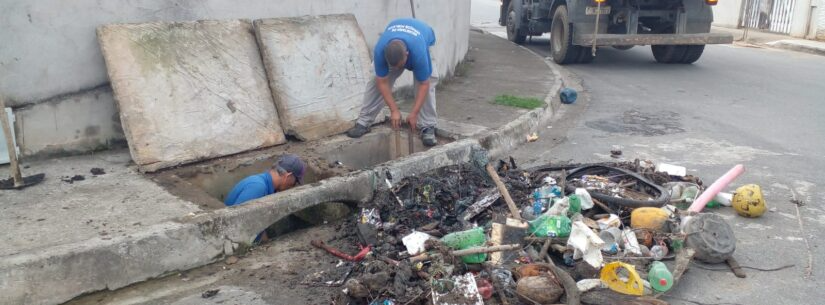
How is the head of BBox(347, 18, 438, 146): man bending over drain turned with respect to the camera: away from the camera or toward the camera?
toward the camera

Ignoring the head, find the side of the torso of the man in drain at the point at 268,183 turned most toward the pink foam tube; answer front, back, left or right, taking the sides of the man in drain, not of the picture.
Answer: front

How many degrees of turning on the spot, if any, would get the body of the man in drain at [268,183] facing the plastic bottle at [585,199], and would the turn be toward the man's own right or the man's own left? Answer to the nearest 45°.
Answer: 0° — they already face it

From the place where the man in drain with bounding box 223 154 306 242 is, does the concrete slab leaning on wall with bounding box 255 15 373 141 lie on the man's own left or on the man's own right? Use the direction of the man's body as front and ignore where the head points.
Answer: on the man's own left

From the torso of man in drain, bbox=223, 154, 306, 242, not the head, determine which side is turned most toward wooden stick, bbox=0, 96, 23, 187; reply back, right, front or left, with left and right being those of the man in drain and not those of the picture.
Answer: back

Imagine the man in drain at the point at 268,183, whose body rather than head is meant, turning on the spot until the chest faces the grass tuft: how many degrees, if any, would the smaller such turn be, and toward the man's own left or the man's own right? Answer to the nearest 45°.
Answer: approximately 45° to the man's own left

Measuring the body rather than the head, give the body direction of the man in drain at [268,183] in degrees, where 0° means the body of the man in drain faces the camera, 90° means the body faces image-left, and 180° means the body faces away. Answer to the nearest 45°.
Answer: approximately 270°

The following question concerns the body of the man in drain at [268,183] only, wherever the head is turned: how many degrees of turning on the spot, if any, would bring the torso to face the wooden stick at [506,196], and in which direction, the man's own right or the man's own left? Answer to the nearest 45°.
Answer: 0° — they already face it

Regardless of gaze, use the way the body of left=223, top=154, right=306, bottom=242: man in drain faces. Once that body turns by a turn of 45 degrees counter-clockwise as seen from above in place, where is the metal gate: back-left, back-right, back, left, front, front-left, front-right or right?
front

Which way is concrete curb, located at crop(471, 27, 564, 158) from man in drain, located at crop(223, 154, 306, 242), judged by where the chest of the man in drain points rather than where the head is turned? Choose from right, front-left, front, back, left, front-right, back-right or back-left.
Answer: front-left

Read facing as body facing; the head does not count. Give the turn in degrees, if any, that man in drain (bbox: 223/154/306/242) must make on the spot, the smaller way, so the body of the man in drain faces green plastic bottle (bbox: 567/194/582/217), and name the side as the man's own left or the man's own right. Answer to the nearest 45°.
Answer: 0° — they already face it

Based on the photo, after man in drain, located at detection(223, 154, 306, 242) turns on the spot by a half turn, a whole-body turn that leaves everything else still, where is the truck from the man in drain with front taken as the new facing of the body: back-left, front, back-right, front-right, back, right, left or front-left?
back-right

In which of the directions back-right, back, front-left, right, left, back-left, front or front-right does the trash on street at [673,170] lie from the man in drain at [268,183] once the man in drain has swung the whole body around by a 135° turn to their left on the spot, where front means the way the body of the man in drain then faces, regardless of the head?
back-right

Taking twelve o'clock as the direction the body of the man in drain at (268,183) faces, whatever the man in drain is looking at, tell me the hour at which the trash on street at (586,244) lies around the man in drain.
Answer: The trash on street is roughly at 1 o'clock from the man in drain.

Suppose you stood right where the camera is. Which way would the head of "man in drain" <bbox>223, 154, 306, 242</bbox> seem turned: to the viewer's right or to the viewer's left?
to the viewer's right

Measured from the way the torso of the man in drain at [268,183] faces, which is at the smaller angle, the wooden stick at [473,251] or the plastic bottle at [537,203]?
the plastic bottle

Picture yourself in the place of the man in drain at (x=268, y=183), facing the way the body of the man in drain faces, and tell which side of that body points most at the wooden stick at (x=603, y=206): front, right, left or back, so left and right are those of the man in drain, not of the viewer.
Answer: front
